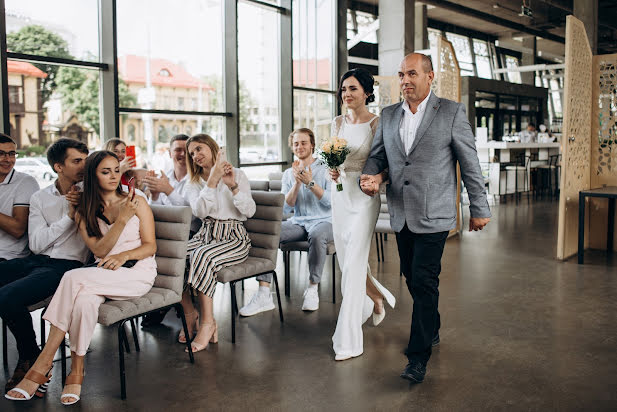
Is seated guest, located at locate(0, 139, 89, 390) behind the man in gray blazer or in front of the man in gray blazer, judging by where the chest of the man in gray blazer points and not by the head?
in front

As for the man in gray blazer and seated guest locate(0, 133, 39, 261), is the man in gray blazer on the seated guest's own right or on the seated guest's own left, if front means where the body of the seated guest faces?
on the seated guest's own left

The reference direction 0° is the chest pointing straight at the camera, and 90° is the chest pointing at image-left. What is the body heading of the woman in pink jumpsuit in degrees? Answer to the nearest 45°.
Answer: approximately 45°

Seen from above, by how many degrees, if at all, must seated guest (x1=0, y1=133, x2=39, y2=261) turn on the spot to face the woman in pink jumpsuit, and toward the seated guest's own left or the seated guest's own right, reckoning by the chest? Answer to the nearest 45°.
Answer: approximately 90° to the seated guest's own left

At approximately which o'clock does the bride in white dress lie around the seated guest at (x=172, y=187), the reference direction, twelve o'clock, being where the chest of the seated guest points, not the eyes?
The bride in white dress is roughly at 9 o'clock from the seated guest.

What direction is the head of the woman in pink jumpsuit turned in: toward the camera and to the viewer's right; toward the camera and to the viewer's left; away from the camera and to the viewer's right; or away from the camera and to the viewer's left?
toward the camera and to the viewer's right

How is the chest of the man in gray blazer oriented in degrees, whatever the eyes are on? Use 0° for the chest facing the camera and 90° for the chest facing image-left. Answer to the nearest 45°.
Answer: approximately 45°

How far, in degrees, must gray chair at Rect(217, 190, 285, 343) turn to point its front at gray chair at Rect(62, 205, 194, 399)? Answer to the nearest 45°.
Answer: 0° — it already faces it

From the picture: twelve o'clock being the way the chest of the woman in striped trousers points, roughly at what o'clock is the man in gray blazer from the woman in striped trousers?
The man in gray blazer is roughly at 9 o'clock from the woman in striped trousers.

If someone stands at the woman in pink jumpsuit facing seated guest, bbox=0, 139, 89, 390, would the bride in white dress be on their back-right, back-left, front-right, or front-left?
back-right
